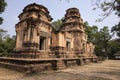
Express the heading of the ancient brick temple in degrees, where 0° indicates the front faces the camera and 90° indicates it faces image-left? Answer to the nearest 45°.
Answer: approximately 315°

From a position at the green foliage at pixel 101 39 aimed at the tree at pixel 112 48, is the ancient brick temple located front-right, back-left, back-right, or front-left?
back-right

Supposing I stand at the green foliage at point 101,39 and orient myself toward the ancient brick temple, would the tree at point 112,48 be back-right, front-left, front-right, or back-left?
back-left

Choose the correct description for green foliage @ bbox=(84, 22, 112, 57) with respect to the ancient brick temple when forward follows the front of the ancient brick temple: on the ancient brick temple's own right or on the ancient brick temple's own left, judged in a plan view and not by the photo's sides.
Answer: on the ancient brick temple's own left

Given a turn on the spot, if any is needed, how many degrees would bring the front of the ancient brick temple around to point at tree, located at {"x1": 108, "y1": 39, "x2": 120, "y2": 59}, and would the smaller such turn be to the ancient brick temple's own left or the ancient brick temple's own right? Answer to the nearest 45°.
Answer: approximately 90° to the ancient brick temple's own left
